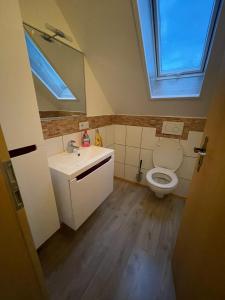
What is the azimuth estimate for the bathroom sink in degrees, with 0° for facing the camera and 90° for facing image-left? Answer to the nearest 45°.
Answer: approximately 315°

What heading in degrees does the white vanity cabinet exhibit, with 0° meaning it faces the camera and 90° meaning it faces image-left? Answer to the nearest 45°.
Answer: approximately 315°

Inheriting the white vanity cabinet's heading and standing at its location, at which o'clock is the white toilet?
The white toilet is roughly at 10 o'clock from the white vanity cabinet.

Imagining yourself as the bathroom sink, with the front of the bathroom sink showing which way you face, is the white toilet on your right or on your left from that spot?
on your left
